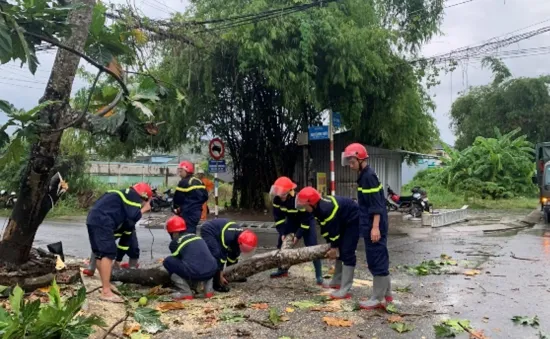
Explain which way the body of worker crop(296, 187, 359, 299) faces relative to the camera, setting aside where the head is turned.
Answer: to the viewer's left

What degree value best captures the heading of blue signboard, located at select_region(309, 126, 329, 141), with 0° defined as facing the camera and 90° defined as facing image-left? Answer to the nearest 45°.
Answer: approximately 0°

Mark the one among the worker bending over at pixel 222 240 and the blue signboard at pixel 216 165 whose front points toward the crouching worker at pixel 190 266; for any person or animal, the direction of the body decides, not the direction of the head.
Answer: the blue signboard

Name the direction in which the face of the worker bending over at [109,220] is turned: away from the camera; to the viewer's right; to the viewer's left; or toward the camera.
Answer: to the viewer's right

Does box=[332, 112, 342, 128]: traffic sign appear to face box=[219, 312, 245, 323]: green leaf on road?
yes

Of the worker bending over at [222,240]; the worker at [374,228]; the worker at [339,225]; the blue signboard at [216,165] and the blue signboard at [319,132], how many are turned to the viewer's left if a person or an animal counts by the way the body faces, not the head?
2

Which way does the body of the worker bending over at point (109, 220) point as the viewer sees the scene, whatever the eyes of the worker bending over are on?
to the viewer's right

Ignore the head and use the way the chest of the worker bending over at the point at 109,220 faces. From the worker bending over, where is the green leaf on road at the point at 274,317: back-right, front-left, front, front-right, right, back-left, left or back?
front-right
